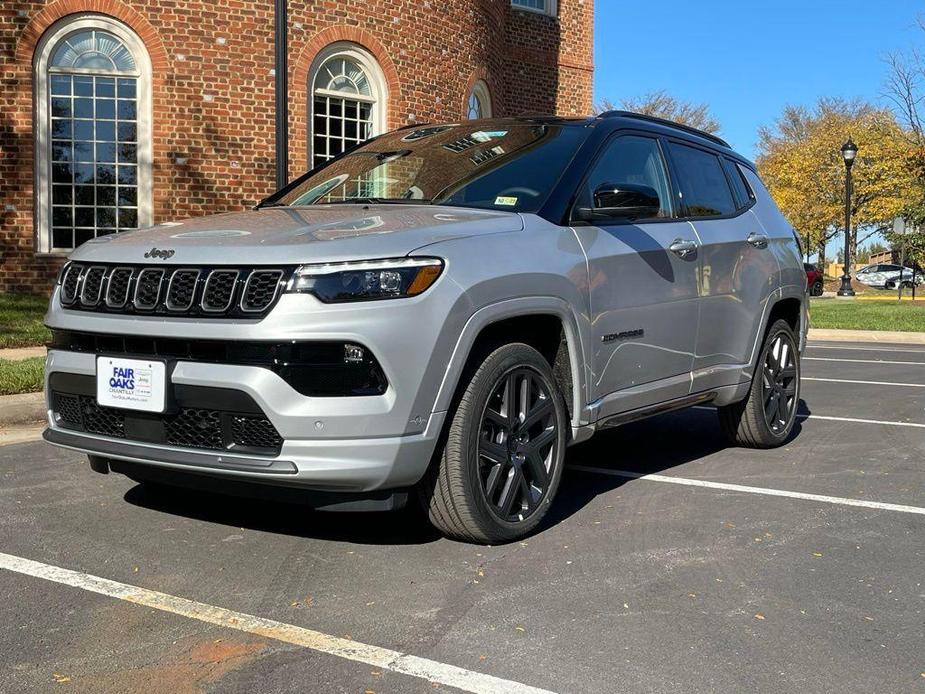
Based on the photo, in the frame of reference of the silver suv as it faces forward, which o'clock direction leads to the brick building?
The brick building is roughly at 4 o'clock from the silver suv.

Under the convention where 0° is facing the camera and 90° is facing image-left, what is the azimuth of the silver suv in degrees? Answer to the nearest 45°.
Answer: approximately 45°

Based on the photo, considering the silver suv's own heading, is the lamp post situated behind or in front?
behind
